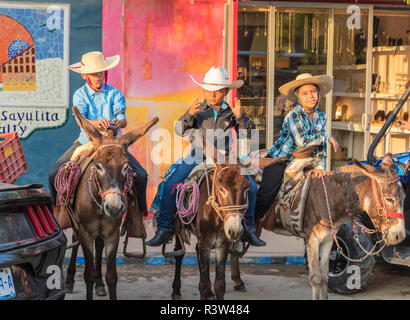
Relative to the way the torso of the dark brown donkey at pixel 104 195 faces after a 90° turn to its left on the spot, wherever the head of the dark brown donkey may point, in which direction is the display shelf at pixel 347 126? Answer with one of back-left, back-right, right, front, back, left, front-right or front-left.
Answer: front-left

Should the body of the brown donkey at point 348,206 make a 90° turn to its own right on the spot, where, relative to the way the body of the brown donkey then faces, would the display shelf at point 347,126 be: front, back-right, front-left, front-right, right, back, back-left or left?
back-right

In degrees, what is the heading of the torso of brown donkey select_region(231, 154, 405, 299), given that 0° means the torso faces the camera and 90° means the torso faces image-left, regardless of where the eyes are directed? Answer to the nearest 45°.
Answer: approximately 315°

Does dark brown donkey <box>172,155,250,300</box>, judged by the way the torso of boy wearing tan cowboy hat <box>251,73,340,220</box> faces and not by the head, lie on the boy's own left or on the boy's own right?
on the boy's own right
